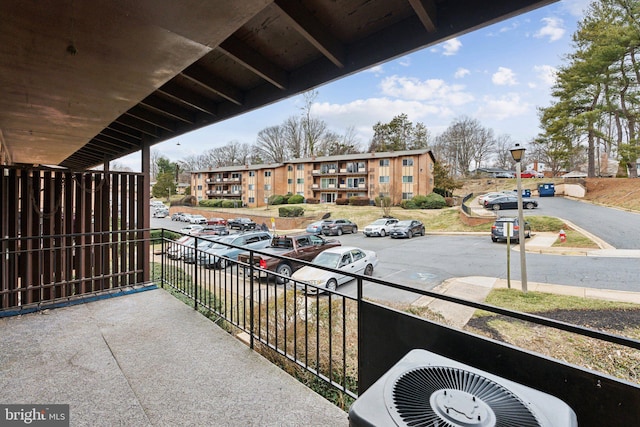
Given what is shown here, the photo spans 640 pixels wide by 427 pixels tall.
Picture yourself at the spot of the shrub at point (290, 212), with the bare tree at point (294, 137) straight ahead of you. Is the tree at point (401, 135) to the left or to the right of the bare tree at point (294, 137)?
right

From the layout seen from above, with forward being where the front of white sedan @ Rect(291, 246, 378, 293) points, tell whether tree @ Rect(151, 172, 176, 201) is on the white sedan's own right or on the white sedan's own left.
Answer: on the white sedan's own right

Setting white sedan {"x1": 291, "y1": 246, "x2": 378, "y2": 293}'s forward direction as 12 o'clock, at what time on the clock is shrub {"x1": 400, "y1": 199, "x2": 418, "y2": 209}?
The shrub is roughly at 5 o'clock from the white sedan.

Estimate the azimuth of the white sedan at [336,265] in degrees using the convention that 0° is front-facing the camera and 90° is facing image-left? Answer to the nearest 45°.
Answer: approximately 45°

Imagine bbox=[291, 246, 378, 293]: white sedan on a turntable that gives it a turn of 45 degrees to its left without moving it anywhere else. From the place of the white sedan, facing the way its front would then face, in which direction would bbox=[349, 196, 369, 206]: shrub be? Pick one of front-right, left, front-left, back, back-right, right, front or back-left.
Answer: back

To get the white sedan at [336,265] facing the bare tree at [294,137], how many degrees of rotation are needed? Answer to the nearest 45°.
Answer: approximately 135° to its right

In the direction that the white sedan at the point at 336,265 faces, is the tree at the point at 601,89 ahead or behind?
behind
